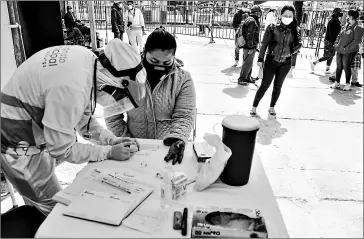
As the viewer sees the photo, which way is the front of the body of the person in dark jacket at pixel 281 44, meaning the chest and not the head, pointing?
toward the camera

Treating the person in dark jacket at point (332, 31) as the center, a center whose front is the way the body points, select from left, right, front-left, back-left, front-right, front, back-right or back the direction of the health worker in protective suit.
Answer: right

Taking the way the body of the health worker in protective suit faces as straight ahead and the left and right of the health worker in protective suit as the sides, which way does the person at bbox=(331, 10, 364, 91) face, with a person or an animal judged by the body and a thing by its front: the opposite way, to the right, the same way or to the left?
the opposite way

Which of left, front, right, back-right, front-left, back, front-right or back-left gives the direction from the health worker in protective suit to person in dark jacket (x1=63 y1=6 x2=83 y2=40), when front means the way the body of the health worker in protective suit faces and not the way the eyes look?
left

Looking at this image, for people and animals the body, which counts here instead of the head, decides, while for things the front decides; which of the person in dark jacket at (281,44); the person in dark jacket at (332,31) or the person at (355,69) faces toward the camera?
the person in dark jacket at (281,44)

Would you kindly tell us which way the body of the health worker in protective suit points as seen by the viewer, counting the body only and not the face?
to the viewer's right

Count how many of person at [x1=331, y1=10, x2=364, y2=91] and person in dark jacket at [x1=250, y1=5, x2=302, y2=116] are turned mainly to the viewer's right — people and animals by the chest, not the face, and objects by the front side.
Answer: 0

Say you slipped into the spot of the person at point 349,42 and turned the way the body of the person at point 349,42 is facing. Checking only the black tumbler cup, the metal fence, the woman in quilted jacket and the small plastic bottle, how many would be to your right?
1
